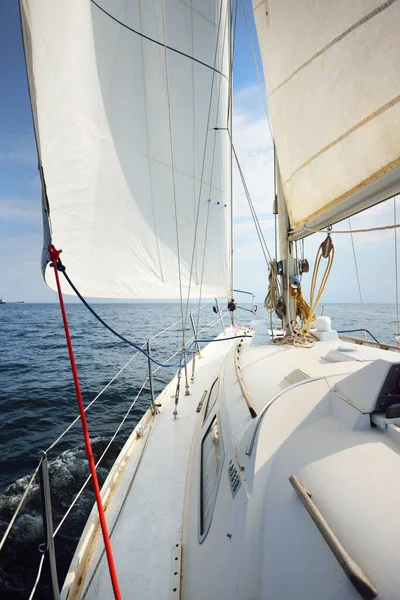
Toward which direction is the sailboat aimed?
away from the camera
